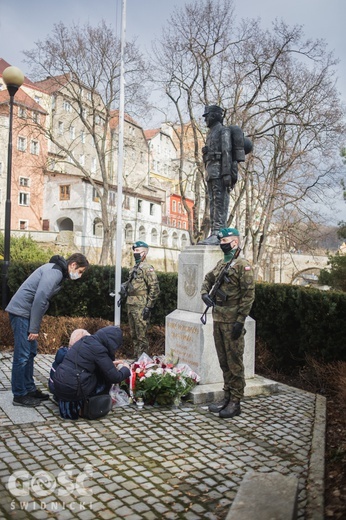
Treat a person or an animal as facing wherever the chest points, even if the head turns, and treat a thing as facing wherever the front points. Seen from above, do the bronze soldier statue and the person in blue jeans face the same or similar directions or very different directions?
very different directions

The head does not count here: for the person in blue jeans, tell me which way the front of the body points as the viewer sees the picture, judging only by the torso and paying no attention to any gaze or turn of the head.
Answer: to the viewer's right

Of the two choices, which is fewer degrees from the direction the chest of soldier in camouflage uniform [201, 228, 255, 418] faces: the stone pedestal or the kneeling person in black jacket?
the kneeling person in black jacket

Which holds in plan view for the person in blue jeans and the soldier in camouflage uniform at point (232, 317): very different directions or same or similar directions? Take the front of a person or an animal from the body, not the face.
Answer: very different directions

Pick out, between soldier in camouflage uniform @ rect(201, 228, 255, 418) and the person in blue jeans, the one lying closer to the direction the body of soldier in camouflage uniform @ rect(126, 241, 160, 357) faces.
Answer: the person in blue jeans

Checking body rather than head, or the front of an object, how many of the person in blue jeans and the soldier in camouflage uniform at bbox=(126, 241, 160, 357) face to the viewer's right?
1

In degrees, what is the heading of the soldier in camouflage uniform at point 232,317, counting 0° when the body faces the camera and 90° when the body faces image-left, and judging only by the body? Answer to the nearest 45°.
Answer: approximately 45°

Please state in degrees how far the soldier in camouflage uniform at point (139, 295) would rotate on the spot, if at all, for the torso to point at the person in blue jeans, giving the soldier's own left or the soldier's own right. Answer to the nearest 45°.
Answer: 0° — they already face them

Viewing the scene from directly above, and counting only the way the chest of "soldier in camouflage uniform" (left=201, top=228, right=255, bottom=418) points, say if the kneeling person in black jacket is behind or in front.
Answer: in front

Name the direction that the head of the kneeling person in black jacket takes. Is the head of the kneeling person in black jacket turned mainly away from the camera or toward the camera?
away from the camera

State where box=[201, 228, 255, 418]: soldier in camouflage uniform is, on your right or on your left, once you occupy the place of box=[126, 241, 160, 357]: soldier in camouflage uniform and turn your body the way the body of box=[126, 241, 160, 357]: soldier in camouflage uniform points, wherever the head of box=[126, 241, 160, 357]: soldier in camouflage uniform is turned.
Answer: on your left
